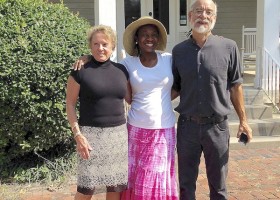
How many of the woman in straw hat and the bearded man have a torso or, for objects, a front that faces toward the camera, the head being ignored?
2

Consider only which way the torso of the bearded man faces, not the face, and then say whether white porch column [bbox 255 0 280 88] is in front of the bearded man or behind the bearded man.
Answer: behind

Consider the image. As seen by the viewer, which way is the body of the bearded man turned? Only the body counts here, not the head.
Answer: toward the camera

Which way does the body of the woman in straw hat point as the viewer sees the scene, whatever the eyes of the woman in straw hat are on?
toward the camera

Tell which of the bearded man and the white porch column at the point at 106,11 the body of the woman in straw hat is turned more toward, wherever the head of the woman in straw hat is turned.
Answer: the bearded man

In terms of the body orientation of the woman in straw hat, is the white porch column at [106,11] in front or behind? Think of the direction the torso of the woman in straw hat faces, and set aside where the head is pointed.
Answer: behind

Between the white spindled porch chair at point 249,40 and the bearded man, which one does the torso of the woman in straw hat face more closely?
the bearded man

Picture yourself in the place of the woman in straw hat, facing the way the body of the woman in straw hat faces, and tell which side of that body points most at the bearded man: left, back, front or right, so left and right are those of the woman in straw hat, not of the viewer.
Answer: left

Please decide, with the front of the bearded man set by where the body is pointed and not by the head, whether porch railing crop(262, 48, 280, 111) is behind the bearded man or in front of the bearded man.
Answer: behind
